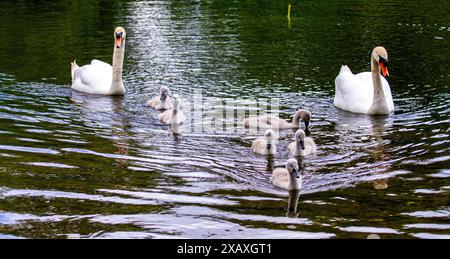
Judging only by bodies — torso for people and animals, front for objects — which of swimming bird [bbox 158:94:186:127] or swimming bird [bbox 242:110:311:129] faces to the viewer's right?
swimming bird [bbox 242:110:311:129]

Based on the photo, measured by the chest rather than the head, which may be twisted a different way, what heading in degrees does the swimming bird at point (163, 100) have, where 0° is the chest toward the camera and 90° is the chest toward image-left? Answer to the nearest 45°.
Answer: approximately 315°

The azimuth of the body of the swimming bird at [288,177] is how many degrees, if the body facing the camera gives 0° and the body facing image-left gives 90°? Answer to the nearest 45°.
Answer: approximately 315°

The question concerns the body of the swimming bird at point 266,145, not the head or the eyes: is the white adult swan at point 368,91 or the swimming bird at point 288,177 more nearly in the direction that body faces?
the swimming bird

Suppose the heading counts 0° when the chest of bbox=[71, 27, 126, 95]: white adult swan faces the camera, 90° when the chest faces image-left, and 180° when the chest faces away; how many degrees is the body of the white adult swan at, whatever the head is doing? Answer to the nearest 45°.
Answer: approximately 315°

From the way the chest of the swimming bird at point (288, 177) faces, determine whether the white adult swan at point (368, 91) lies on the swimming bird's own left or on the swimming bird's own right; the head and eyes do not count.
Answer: on the swimming bird's own left

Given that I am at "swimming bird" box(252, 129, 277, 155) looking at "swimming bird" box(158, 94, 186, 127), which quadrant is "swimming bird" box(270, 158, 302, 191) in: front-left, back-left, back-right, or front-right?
back-left

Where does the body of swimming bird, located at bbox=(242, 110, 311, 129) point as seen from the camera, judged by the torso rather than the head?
to the viewer's right
